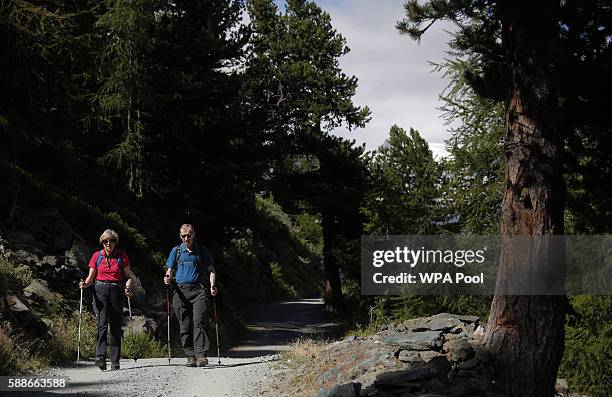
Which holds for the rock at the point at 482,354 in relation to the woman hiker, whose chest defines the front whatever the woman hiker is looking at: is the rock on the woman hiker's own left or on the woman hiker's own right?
on the woman hiker's own left

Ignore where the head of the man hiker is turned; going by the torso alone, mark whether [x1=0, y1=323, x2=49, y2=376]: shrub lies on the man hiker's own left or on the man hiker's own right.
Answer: on the man hiker's own right

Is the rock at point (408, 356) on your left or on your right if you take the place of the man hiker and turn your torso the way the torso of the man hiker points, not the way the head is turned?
on your left

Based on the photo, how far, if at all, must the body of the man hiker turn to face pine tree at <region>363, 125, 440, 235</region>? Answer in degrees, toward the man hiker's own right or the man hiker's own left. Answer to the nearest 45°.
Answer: approximately 135° to the man hiker's own left

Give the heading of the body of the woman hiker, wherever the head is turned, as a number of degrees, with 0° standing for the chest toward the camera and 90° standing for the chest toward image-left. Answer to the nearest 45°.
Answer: approximately 0°

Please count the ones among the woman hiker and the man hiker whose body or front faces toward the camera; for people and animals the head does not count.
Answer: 2

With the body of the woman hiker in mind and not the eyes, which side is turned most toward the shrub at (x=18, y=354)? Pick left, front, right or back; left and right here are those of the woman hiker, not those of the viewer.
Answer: right

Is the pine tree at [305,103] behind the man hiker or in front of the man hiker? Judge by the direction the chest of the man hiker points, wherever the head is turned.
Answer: behind

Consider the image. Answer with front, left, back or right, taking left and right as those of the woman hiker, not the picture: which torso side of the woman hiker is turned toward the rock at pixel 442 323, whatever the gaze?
left

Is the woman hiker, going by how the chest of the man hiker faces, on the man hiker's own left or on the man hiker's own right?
on the man hiker's own right

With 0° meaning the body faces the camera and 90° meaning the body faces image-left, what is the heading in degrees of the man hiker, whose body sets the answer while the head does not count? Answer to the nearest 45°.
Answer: approximately 0°

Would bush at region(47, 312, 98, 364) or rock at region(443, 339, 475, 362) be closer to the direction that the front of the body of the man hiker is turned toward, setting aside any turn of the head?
the rock
